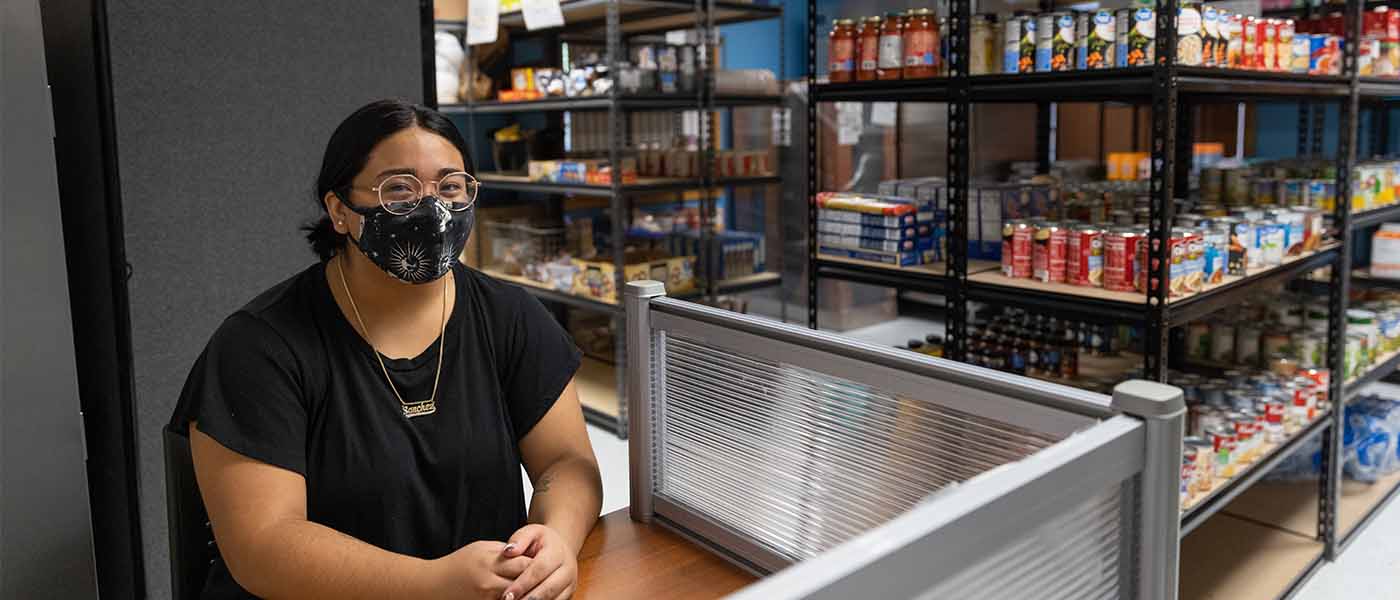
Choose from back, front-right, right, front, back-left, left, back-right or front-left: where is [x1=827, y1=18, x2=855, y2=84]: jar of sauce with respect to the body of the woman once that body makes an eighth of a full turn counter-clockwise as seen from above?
front-left

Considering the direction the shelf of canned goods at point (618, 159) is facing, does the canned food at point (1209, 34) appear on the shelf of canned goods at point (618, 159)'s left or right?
on its left

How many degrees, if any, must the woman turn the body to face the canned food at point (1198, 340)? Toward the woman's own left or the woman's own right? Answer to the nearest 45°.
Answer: approximately 90° to the woman's own left

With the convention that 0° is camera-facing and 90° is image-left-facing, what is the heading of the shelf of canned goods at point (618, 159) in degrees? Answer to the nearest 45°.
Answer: approximately 45°

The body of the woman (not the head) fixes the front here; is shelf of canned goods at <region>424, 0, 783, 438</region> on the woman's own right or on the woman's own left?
on the woman's own left

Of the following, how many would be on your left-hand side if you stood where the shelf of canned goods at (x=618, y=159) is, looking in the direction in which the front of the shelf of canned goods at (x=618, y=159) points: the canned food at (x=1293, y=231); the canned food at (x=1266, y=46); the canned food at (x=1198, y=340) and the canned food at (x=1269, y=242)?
4

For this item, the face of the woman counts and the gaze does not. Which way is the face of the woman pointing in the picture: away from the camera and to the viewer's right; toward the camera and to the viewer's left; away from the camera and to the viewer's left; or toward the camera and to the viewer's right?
toward the camera and to the viewer's right

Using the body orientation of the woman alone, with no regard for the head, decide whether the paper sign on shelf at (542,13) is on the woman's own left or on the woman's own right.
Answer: on the woman's own left

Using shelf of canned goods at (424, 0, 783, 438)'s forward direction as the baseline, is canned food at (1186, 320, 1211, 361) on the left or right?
on its left

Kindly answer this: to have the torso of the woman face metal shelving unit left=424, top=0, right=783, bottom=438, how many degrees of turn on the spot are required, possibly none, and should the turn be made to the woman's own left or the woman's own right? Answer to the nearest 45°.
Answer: approximately 135° to the woman's own left

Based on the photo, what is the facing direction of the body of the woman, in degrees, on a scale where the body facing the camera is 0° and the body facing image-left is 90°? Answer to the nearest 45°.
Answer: approximately 315°

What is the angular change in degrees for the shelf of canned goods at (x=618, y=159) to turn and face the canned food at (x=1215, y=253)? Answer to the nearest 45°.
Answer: approximately 90° to its left

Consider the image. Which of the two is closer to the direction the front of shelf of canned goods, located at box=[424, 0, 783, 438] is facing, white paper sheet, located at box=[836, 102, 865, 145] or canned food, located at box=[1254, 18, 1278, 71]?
the canned food
